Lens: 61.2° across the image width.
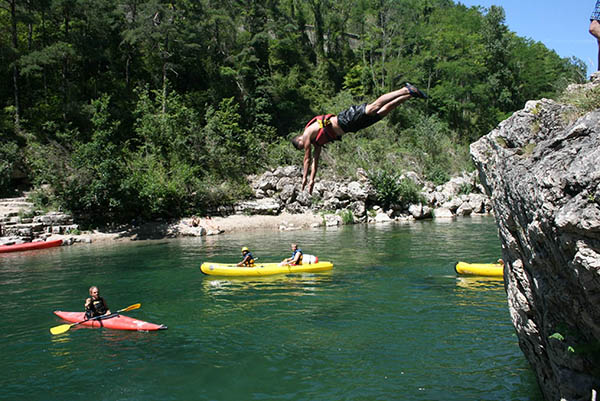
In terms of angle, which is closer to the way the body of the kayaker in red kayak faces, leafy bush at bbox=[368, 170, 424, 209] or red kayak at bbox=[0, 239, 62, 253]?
the leafy bush

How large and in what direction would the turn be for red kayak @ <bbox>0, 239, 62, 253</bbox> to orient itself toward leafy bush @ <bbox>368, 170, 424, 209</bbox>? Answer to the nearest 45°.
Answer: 0° — it already faces it

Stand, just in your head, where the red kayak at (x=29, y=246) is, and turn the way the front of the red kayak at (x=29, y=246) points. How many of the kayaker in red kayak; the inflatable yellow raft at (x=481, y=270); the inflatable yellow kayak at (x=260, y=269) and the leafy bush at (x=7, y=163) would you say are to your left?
1

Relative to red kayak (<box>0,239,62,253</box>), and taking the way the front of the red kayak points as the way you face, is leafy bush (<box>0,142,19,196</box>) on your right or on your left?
on your left

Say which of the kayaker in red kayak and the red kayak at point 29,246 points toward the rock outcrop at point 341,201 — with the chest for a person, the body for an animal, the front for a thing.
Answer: the red kayak

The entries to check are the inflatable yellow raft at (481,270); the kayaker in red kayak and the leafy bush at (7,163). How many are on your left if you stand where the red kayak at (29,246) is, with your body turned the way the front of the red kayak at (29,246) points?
1

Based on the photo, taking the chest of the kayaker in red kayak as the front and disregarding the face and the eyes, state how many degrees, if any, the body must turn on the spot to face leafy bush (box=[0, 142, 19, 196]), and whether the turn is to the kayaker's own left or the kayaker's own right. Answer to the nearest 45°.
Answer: approximately 135° to the kayaker's own left

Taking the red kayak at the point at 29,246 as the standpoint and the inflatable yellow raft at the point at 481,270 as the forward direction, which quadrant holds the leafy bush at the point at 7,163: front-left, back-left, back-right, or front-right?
back-left

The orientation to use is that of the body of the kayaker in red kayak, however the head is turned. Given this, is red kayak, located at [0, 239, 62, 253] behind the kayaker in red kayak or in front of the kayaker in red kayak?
behind

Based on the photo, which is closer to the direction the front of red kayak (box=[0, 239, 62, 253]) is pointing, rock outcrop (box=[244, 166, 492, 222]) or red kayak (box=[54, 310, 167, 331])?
the rock outcrop

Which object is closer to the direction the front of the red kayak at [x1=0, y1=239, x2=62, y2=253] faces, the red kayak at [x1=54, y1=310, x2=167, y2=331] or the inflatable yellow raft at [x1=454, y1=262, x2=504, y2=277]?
the inflatable yellow raft

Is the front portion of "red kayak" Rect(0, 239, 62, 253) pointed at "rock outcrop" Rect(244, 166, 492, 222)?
yes

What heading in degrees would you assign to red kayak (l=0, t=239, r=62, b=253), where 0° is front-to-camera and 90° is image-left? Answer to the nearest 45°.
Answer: approximately 270°

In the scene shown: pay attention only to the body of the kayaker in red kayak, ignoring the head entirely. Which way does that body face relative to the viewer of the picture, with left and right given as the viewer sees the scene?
facing the viewer and to the right of the viewer

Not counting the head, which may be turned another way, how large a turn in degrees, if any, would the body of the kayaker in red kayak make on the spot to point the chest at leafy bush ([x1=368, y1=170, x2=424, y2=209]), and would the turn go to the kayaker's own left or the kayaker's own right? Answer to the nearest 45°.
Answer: approximately 90° to the kayaker's own left
